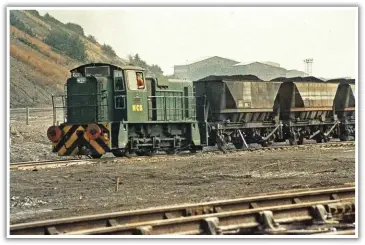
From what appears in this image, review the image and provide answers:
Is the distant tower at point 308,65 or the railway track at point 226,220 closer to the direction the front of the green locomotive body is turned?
the railway track

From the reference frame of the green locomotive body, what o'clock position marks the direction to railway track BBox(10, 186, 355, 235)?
The railway track is roughly at 10 o'clock from the green locomotive body.

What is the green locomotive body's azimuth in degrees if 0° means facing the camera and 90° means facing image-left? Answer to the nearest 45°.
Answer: approximately 45°
